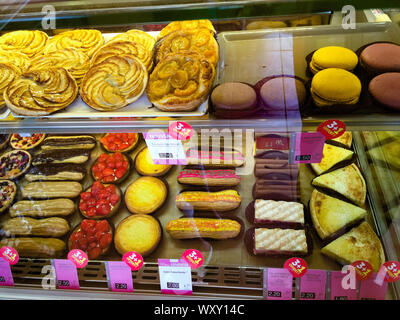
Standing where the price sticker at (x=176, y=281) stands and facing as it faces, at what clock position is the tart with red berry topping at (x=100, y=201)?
The tart with red berry topping is roughly at 5 o'clock from the price sticker.
